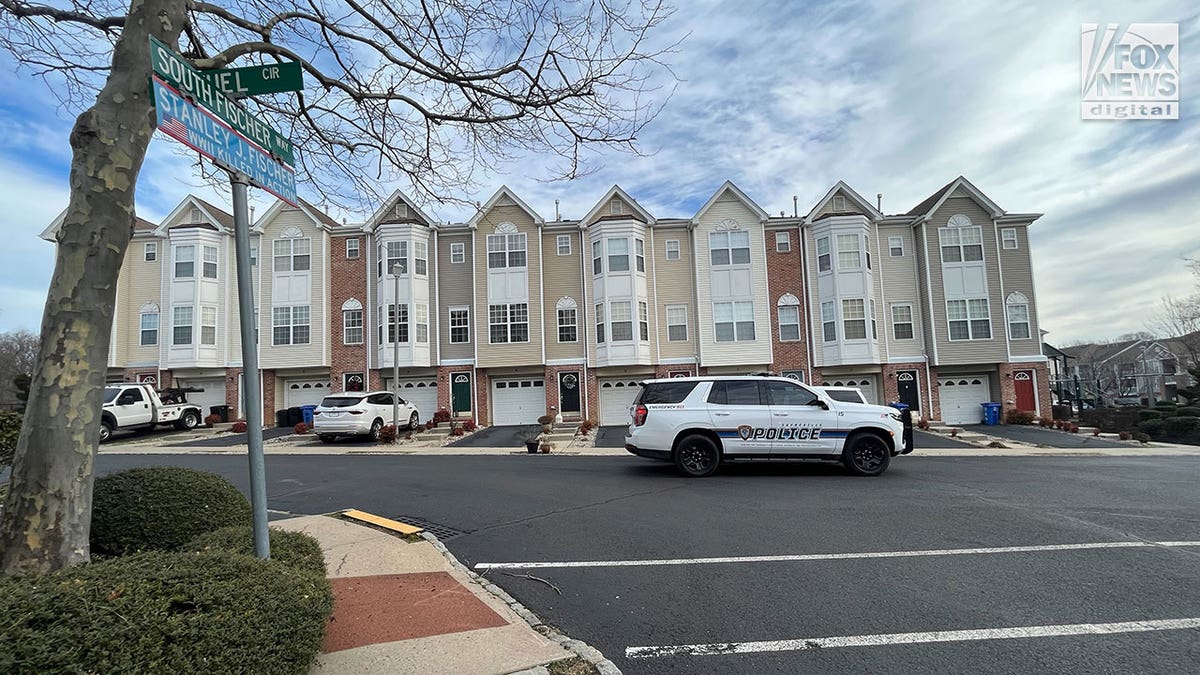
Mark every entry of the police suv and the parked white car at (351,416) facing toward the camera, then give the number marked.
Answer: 0

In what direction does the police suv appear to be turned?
to the viewer's right

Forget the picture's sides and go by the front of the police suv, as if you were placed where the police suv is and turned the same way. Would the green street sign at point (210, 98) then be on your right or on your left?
on your right

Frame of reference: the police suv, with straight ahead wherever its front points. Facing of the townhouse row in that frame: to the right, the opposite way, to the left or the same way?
to the right

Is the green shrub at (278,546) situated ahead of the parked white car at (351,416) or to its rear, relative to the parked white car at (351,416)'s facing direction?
to the rear

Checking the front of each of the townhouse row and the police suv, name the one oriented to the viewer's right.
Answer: the police suv

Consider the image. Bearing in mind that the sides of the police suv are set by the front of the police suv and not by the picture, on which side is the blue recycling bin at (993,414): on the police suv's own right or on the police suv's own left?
on the police suv's own left

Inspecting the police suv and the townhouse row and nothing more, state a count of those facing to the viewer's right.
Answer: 1

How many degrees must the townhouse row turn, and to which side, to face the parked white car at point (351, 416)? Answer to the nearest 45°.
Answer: approximately 45° to its right

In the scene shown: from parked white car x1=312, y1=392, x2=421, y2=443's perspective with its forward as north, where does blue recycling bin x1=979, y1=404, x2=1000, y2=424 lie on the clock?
The blue recycling bin is roughly at 2 o'clock from the parked white car.

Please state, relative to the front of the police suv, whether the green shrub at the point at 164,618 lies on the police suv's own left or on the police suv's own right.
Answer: on the police suv's own right

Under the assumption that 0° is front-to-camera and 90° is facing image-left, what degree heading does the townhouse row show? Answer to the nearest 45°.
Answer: approximately 0°

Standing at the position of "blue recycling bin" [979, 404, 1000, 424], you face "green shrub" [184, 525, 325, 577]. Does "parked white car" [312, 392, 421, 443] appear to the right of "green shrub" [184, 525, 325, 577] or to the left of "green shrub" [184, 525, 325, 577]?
right

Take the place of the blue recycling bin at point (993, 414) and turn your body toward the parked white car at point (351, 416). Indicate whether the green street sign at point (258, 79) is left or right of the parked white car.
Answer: left

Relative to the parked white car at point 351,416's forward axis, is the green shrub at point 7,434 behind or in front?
behind
